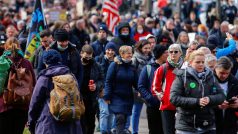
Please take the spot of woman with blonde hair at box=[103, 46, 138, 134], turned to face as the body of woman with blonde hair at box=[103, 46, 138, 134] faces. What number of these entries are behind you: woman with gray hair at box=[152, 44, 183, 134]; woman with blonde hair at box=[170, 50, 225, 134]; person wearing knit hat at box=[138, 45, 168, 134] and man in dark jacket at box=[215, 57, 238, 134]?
0

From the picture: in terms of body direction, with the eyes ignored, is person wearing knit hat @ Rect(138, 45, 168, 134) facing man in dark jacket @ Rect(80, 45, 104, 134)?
no

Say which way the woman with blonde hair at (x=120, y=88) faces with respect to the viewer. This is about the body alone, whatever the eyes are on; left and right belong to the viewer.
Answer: facing the viewer and to the right of the viewer

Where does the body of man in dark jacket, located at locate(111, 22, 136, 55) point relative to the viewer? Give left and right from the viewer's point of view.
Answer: facing the viewer

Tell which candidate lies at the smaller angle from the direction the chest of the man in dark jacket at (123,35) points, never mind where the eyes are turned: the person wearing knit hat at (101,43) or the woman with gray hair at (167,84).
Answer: the woman with gray hair

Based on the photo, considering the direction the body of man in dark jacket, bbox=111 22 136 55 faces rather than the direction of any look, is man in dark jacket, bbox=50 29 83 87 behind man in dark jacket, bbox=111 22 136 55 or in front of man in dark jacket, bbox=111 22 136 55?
in front

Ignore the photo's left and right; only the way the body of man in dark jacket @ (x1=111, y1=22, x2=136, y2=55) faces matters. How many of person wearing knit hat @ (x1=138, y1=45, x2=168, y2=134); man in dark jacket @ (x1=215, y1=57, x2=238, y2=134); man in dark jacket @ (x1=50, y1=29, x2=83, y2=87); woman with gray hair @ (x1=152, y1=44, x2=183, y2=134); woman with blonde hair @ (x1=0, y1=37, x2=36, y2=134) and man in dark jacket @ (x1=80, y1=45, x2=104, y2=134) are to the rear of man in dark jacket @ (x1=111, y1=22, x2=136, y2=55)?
0
